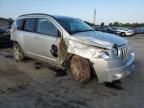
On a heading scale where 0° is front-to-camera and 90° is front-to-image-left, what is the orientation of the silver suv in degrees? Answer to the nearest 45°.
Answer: approximately 315°
